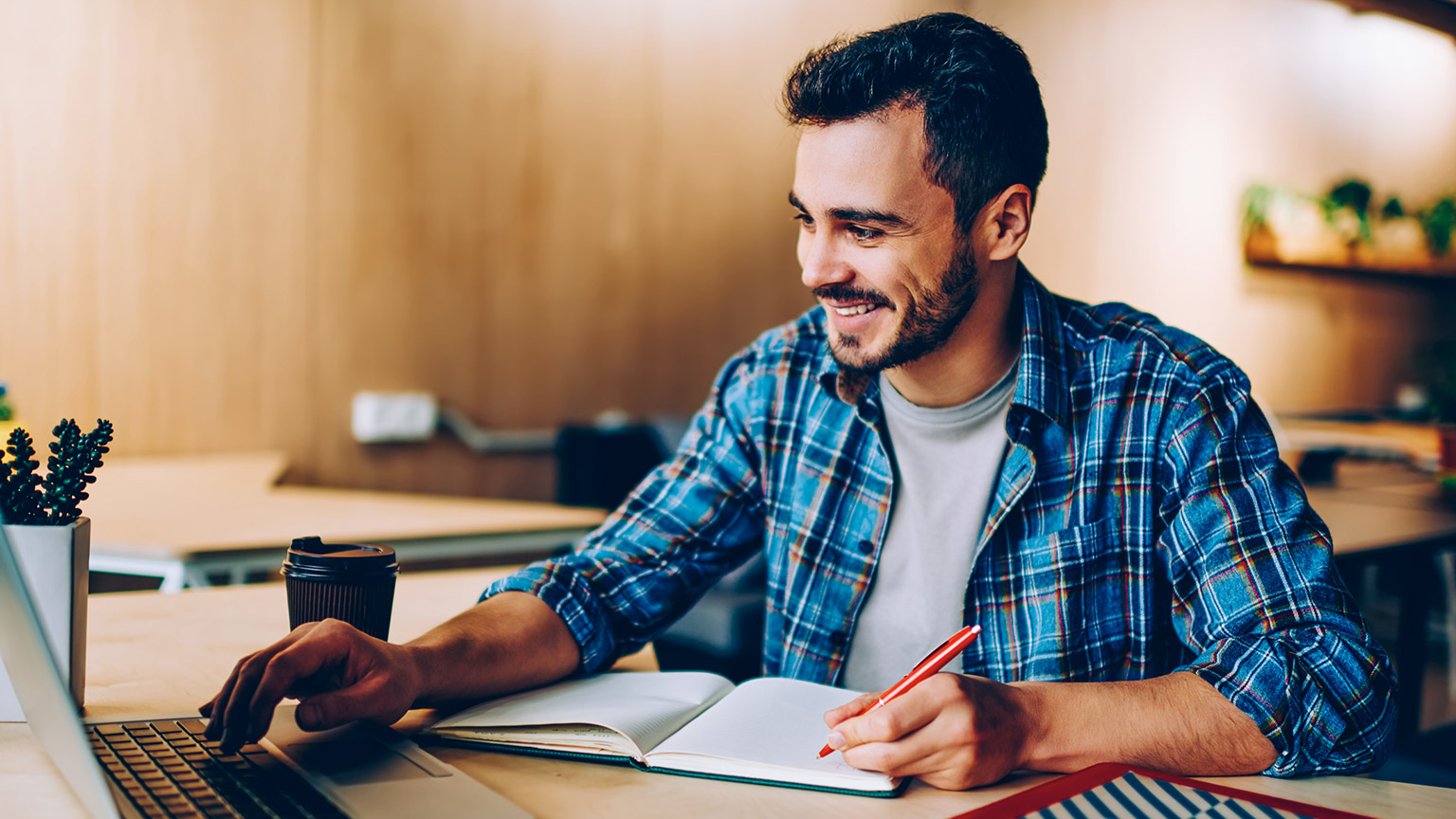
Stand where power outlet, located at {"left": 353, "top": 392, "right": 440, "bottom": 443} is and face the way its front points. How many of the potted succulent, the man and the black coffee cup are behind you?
0

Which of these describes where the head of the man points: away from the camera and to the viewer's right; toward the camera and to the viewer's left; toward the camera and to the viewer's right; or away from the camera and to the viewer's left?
toward the camera and to the viewer's left

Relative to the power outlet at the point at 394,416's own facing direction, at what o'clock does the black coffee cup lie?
The black coffee cup is roughly at 12 o'clock from the power outlet.

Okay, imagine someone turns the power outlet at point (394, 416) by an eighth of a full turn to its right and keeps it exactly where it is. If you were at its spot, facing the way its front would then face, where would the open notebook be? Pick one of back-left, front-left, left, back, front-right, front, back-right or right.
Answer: front-left

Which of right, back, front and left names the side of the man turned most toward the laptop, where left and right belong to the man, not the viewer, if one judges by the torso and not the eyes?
front

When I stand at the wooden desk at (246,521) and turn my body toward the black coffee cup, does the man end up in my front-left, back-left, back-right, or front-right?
front-left

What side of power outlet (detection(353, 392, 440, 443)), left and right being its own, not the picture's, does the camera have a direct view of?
front

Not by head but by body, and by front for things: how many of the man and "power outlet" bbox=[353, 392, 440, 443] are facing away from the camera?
0

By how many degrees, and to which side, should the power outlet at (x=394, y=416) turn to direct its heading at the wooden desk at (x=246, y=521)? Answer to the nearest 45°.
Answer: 0° — it already faces it

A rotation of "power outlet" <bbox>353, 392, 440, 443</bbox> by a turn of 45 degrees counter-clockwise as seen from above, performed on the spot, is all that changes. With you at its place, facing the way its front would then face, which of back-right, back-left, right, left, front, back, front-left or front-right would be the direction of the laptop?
front-right

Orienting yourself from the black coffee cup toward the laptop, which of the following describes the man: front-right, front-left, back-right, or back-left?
back-left

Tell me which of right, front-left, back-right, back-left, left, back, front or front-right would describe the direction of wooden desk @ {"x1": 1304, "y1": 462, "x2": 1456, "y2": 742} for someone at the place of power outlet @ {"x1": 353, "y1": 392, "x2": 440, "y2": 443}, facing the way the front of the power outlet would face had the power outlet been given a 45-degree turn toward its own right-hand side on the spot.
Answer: left

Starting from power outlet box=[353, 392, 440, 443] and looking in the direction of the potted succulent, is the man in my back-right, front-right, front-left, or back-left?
front-left

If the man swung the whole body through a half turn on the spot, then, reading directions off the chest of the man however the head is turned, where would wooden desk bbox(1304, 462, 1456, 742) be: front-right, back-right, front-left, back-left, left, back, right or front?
front

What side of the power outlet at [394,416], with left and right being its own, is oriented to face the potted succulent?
front

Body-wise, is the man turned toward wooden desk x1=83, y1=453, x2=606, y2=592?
no
